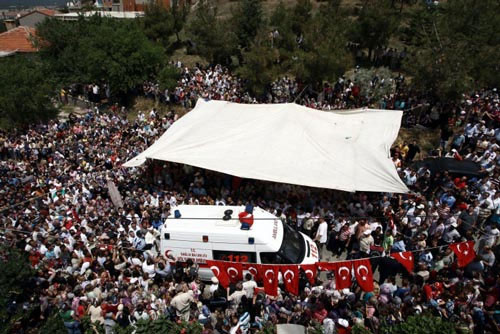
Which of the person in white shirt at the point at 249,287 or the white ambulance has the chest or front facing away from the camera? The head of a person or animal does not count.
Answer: the person in white shirt

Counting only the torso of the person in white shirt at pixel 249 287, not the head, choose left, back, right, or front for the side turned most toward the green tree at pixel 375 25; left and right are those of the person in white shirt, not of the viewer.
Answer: front

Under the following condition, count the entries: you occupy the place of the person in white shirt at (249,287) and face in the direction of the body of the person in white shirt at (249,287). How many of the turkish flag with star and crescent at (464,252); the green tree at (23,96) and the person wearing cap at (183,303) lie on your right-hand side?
1

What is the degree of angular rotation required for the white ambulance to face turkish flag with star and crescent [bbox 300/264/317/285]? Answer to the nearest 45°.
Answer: approximately 45° to its right

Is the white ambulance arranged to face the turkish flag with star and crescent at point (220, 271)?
no

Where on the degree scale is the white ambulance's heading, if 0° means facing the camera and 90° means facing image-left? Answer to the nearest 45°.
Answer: approximately 270°

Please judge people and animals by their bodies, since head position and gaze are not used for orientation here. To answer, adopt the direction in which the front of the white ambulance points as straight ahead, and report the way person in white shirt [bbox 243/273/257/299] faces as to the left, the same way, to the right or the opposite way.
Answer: to the left

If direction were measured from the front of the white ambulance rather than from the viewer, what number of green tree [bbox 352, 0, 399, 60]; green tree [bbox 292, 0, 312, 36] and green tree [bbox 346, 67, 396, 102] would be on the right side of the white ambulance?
0

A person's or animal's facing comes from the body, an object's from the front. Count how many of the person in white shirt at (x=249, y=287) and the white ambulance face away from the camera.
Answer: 1

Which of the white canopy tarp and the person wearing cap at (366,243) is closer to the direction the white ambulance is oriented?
the person wearing cap

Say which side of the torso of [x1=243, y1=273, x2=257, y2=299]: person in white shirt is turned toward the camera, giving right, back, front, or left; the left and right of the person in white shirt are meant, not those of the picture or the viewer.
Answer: back

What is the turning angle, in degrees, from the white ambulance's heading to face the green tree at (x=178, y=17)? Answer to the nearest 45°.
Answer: approximately 90° to its left

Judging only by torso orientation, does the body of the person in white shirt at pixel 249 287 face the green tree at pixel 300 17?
yes

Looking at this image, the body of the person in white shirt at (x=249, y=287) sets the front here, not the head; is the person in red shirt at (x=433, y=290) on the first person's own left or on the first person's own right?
on the first person's own right

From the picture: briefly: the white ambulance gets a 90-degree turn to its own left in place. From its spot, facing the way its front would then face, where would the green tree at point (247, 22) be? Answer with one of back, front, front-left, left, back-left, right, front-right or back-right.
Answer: front

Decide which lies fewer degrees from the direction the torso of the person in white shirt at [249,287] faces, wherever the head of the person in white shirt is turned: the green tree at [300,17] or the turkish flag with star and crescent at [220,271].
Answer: the green tree

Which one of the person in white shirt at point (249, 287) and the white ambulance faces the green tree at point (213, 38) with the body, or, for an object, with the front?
the person in white shirt

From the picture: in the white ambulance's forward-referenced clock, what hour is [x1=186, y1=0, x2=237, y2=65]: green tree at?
The green tree is roughly at 9 o'clock from the white ambulance.
